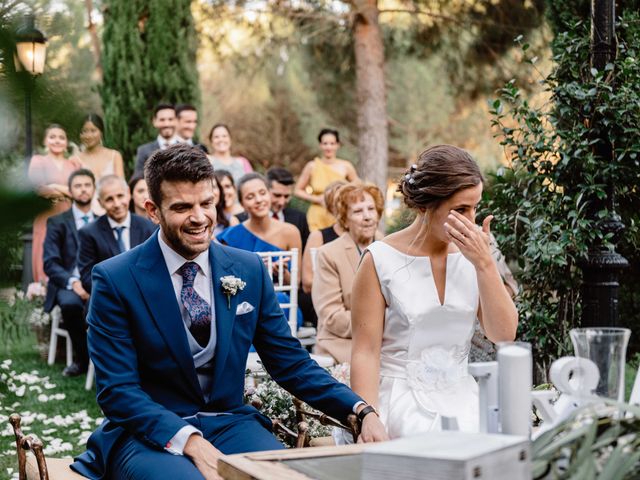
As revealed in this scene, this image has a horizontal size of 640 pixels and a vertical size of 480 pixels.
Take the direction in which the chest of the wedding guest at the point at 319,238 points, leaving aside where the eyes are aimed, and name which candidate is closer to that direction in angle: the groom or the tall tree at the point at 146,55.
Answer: the groom

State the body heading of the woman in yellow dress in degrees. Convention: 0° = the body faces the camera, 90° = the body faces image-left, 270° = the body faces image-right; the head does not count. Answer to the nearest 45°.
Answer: approximately 0°

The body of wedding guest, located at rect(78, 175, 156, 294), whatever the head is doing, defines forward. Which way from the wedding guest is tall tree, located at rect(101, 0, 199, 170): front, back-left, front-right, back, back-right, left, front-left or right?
back

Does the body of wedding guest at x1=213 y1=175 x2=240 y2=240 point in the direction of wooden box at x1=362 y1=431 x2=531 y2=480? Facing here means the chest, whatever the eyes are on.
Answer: yes

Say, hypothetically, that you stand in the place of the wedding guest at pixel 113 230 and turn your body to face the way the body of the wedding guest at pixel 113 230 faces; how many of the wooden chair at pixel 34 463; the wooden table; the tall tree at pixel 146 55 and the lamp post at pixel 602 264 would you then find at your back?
1

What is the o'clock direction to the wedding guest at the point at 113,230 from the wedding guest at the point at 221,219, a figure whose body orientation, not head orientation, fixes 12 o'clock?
the wedding guest at the point at 113,230 is roughly at 2 o'clock from the wedding guest at the point at 221,219.

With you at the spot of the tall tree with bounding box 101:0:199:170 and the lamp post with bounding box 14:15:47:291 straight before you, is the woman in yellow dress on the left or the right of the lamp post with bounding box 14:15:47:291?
left

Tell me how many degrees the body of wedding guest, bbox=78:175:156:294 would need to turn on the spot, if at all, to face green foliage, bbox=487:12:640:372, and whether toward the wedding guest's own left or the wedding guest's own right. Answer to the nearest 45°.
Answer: approximately 45° to the wedding guest's own left

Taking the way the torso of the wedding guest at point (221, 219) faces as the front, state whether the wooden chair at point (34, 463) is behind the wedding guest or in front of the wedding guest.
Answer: in front

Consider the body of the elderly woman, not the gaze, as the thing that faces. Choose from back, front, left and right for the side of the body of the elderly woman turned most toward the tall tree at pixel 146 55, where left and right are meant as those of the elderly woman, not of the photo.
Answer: back

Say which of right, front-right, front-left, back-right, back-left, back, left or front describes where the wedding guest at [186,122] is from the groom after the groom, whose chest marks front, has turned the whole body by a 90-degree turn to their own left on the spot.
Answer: front-left

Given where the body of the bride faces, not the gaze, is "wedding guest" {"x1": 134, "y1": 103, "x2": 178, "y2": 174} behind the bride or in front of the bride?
behind

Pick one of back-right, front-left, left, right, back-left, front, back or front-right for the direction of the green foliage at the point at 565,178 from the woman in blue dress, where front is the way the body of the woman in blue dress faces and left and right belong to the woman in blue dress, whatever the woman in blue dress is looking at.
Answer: front-left

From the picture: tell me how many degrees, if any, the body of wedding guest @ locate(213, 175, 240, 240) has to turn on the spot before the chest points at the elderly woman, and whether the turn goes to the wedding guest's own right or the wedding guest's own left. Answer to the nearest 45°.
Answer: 0° — they already face them
